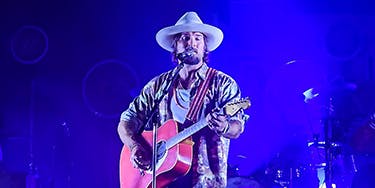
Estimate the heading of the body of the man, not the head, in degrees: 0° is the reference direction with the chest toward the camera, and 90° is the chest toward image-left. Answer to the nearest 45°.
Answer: approximately 0°
